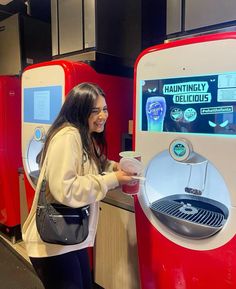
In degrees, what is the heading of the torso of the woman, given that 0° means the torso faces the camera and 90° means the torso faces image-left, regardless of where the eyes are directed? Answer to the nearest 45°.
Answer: approximately 270°

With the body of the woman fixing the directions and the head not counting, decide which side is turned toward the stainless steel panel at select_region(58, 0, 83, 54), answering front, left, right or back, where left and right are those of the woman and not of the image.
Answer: left

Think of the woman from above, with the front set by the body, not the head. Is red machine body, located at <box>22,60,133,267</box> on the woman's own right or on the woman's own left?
on the woman's own left
